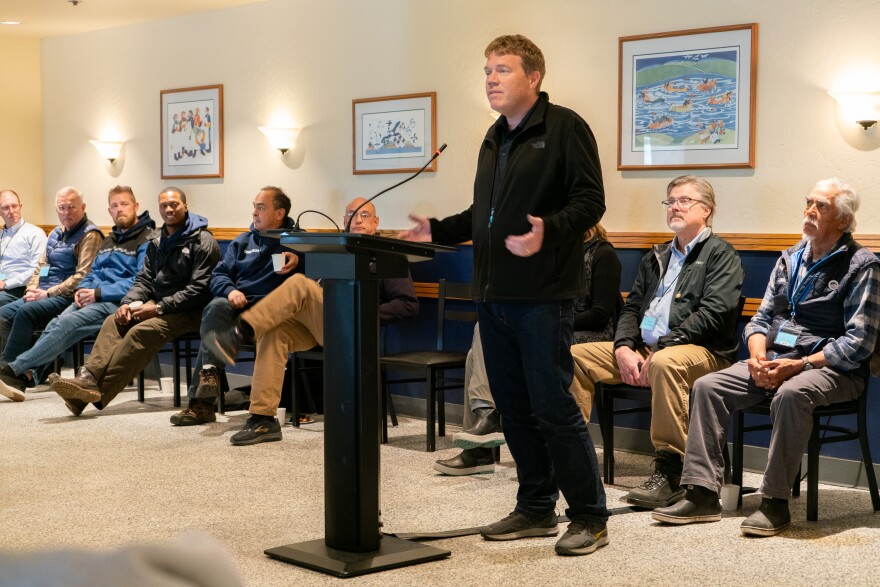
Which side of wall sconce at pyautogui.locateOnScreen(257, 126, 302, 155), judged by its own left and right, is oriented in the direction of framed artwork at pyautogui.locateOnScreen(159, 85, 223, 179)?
right

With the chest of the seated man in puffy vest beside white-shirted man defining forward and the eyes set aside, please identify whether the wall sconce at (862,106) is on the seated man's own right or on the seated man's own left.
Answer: on the seated man's own left

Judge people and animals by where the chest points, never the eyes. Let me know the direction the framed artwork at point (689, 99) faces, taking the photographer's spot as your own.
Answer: facing the viewer and to the left of the viewer

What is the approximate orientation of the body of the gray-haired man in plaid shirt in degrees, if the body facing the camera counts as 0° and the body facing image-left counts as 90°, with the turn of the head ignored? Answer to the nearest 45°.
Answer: approximately 45°

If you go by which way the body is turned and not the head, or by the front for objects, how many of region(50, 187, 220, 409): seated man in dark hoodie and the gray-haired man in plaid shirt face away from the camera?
0

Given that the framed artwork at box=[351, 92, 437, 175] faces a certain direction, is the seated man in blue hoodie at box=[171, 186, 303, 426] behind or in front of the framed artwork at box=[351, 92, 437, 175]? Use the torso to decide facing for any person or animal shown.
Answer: in front

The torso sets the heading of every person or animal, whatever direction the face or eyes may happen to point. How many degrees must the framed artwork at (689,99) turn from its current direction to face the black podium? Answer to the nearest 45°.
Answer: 0° — it already faces it

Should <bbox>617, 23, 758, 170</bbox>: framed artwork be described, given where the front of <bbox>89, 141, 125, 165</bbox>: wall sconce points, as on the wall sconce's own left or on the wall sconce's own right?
on the wall sconce's own left

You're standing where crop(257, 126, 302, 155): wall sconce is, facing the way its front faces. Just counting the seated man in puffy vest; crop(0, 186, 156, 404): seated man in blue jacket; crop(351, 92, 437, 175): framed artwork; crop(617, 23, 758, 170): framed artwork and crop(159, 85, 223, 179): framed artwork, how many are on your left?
2

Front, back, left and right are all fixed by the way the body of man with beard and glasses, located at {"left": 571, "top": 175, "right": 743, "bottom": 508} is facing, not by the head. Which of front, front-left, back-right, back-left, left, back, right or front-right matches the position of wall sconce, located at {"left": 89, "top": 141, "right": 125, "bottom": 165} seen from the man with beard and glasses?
right

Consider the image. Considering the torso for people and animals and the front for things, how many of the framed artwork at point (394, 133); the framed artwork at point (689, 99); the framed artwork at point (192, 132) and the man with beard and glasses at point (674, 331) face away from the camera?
0

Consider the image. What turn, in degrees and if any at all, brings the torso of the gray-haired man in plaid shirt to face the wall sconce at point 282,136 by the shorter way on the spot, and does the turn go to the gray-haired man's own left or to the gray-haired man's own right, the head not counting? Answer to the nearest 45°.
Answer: approximately 90° to the gray-haired man's own right
